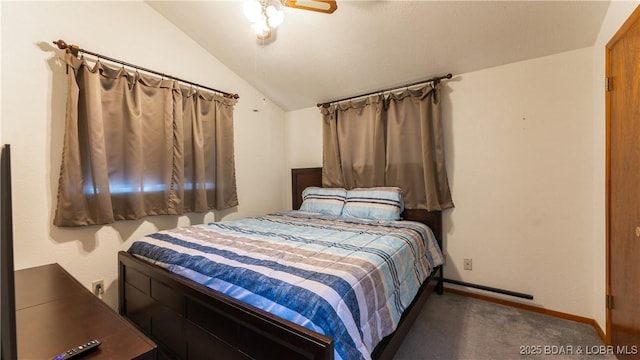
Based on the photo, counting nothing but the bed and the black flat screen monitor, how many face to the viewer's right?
1

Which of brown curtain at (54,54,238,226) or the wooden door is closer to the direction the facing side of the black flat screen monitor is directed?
the wooden door

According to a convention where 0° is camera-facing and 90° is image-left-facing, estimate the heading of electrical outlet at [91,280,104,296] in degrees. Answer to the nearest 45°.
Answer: approximately 315°

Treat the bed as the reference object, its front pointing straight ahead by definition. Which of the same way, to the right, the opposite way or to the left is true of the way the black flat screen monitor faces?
the opposite way

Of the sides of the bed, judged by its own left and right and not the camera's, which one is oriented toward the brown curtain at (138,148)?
right

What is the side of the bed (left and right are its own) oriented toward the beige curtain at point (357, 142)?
back

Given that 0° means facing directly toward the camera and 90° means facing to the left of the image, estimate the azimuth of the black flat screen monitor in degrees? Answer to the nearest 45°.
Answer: approximately 270°

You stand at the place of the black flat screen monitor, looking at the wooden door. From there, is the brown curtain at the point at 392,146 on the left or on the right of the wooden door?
left

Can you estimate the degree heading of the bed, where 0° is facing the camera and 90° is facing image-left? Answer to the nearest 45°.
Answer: approximately 45°

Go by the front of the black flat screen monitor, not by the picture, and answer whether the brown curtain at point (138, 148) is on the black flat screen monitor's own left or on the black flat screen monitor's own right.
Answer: on the black flat screen monitor's own left

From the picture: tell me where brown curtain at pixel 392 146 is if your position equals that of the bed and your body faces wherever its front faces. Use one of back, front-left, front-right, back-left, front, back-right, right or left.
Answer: back

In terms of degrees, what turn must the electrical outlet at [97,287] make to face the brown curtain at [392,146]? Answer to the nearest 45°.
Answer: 0° — it already faces it
